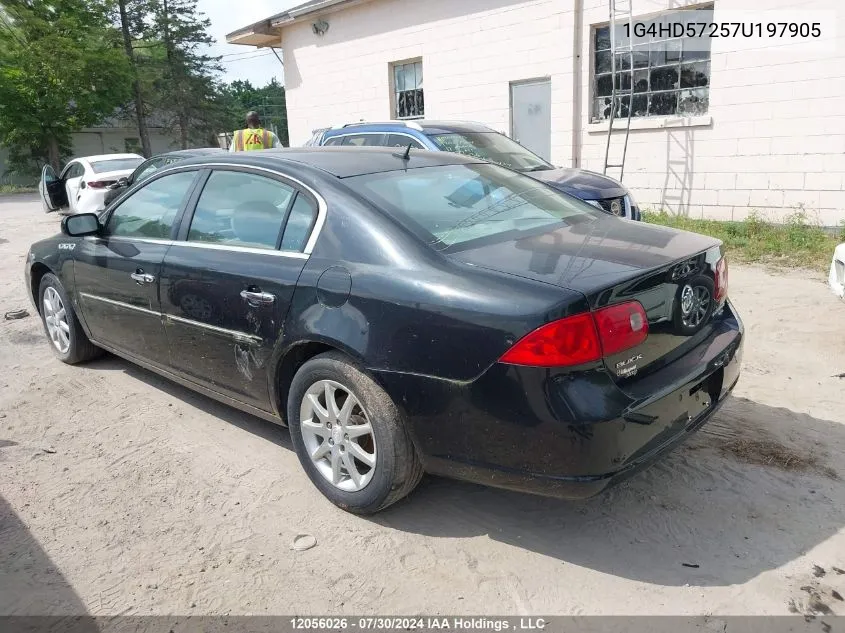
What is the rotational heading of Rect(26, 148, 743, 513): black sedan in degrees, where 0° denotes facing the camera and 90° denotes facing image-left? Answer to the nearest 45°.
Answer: approximately 135°

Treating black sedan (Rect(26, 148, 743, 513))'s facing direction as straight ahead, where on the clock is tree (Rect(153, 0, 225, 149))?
The tree is roughly at 1 o'clock from the black sedan.

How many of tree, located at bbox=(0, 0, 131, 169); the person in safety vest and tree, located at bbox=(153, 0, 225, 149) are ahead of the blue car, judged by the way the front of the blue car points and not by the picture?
0

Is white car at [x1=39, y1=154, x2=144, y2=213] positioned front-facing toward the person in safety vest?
no

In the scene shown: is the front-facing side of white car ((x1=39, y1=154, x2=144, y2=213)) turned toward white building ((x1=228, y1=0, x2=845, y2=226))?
no

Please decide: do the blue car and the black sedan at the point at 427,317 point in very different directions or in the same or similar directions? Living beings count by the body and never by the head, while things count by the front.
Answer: very different directions

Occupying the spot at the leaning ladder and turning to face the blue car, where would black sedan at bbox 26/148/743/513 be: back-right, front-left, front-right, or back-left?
front-left

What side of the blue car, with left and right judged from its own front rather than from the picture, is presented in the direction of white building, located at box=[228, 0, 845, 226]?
left

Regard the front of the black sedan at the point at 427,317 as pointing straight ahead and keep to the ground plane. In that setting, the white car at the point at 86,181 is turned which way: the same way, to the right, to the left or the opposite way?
the same way

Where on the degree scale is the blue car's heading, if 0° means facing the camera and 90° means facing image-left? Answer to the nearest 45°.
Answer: approximately 315°

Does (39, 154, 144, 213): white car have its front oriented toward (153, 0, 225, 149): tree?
no

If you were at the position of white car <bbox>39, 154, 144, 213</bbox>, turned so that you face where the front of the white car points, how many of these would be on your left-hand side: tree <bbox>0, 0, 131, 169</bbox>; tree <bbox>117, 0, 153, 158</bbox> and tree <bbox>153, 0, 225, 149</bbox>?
0

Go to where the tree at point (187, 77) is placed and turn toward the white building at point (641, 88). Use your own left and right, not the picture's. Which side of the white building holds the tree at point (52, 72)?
right

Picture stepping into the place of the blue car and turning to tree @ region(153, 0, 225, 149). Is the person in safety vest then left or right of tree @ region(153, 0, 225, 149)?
left

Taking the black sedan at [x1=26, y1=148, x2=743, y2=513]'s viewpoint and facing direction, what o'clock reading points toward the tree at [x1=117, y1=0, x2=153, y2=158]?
The tree is roughly at 1 o'clock from the black sedan.

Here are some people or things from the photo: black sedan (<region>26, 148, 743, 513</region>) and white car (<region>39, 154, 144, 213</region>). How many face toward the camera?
0

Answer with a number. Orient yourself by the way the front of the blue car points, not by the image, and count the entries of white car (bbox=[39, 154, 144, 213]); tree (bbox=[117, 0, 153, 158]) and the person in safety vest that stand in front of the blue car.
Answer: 0

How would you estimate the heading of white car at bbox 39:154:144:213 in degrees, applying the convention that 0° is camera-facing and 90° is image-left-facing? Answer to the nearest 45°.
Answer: approximately 135°
